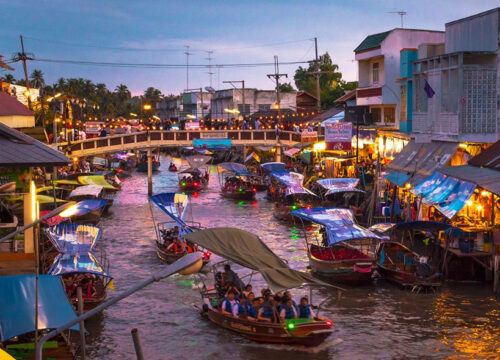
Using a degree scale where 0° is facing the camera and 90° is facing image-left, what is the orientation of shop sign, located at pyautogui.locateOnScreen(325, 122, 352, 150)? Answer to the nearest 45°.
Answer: approximately 0°

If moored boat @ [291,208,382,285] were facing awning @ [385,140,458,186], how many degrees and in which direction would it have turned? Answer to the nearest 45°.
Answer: approximately 90° to its left

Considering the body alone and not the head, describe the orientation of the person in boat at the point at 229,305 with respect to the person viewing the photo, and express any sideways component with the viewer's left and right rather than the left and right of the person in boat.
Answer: facing the viewer and to the right of the viewer

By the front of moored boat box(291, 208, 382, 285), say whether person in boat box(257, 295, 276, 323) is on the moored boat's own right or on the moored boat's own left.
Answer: on the moored boat's own right

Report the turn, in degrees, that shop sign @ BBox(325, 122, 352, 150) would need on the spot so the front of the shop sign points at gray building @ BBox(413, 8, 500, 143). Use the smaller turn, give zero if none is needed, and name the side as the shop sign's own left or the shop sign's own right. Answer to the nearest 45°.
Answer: approximately 45° to the shop sign's own left

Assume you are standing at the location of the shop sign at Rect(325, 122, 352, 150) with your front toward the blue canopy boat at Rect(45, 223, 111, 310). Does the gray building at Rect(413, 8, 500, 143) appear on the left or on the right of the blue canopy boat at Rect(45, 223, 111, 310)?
left

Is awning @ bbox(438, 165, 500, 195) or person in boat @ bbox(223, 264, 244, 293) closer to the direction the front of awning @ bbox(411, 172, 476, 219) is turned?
the person in boat

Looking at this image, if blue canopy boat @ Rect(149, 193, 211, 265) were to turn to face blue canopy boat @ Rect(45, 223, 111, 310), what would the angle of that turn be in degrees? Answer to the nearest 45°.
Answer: approximately 45° to its right
